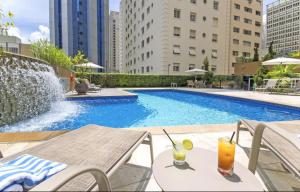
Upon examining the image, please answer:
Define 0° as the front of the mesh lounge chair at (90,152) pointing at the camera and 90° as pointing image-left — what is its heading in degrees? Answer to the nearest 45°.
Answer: approximately 225°

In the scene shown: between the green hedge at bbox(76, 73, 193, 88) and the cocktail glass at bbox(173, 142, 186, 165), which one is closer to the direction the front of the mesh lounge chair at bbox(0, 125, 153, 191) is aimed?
the green hedge

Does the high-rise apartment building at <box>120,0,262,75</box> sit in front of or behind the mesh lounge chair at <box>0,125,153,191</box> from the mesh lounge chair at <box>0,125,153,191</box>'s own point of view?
in front

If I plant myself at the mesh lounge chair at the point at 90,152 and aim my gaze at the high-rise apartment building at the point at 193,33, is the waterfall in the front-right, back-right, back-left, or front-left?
front-left

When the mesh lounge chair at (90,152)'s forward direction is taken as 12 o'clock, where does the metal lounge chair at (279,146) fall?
the metal lounge chair at (279,146) is roughly at 2 o'clock from the mesh lounge chair at (90,152).

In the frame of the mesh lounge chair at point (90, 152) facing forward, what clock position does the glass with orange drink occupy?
The glass with orange drink is roughly at 3 o'clock from the mesh lounge chair.

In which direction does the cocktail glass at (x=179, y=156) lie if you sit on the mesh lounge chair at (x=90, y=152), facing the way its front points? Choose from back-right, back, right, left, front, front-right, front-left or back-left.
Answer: right

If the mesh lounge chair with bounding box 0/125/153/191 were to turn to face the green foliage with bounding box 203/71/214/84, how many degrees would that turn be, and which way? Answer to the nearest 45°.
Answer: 0° — it already faces it

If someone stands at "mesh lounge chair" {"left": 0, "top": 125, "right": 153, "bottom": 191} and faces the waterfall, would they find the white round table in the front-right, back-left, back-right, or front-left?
back-right
